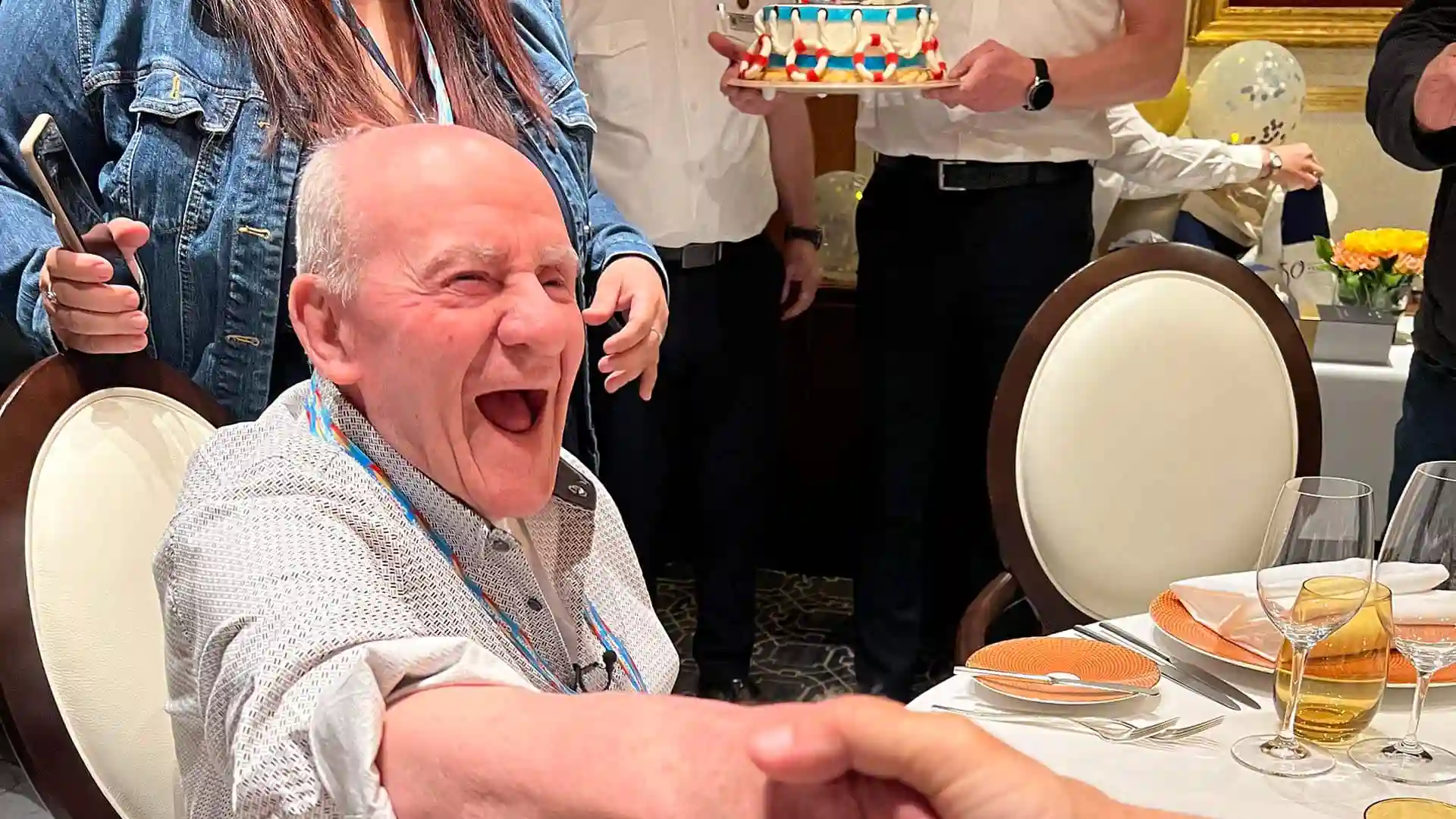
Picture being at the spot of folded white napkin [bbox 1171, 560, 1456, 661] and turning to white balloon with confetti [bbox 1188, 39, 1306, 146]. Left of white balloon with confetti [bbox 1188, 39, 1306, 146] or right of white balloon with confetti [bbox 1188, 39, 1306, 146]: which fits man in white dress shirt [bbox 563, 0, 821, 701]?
left

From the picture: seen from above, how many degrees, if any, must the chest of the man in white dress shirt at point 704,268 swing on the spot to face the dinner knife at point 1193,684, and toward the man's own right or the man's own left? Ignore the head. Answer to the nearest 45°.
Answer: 0° — they already face it

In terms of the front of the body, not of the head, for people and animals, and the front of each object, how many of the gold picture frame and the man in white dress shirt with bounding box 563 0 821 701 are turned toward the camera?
2

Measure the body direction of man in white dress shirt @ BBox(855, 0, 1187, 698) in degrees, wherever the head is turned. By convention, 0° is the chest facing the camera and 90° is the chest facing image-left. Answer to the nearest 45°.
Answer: approximately 45°

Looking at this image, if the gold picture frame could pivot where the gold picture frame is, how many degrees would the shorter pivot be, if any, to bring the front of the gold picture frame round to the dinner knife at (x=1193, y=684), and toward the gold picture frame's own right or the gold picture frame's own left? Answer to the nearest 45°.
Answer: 0° — it already faces it

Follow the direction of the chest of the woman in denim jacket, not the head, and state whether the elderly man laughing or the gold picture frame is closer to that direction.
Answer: the elderly man laughing

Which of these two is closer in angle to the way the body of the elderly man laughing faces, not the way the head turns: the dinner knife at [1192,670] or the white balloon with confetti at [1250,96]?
the dinner knife
